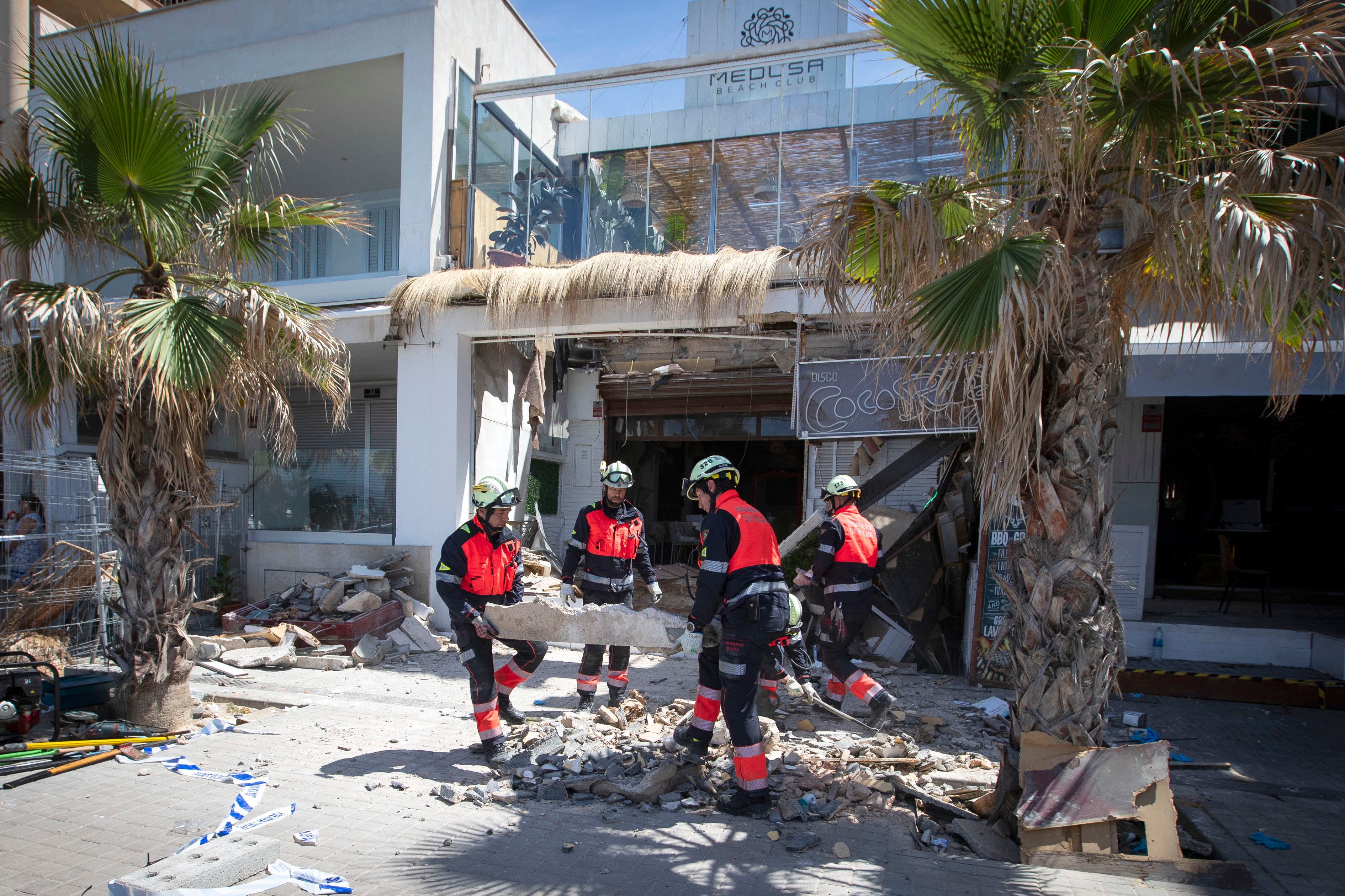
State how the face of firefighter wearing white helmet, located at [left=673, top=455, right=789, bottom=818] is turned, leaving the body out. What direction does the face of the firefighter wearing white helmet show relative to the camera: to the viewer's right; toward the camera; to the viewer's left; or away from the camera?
to the viewer's left

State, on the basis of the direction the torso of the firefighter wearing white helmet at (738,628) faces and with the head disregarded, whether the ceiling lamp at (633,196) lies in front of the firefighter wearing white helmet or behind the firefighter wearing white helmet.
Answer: in front

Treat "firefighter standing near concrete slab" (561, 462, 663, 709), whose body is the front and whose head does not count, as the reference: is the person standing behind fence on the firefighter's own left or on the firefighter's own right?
on the firefighter's own right

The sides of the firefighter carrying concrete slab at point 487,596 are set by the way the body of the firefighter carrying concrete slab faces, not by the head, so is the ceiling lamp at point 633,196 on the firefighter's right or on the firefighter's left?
on the firefighter's left

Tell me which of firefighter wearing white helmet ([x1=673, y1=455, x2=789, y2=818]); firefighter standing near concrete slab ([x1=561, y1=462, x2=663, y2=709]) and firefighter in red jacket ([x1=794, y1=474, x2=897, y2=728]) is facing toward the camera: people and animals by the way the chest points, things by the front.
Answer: the firefighter standing near concrete slab

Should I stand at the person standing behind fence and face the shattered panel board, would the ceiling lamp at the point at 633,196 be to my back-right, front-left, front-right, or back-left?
front-left

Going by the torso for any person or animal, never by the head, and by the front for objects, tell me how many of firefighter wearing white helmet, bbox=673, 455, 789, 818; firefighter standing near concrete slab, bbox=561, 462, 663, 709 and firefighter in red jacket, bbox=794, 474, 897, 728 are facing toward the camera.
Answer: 1

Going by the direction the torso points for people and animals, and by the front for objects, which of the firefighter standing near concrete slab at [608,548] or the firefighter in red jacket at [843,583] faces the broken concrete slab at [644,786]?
the firefighter standing near concrete slab

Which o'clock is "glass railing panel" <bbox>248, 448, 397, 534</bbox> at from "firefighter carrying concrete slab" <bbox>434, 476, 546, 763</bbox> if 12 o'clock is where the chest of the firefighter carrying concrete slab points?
The glass railing panel is roughly at 7 o'clock from the firefighter carrying concrete slab.

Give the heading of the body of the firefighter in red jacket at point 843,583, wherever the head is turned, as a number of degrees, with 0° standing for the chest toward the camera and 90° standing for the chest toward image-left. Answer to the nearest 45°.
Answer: approximately 135°

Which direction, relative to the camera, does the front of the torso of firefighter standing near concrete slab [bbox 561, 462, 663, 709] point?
toward the camera

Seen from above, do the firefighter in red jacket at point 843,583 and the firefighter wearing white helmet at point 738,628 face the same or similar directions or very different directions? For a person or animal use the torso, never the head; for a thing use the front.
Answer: same or similar directions

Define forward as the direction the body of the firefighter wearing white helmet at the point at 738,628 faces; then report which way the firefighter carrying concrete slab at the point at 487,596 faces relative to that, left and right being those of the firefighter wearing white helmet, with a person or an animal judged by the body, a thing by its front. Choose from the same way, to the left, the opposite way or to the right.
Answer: the opposite way

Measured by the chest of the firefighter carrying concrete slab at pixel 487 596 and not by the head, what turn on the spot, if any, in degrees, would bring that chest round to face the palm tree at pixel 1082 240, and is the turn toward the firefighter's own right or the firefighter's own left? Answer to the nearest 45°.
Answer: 0° — they already face it

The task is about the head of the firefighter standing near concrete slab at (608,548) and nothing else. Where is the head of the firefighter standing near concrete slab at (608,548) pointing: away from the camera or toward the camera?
toward the camera

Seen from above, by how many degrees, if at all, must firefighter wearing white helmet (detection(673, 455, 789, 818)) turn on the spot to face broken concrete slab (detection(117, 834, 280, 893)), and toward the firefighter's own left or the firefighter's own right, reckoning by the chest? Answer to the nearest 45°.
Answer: approximately 90° to the firefighter's own left

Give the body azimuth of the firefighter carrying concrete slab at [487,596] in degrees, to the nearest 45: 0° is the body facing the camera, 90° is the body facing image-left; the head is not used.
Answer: approximately 315°

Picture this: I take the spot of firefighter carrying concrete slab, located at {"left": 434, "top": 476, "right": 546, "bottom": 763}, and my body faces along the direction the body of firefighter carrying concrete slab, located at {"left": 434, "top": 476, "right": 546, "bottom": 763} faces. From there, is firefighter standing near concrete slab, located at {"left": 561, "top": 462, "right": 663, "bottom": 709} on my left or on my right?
on my left
